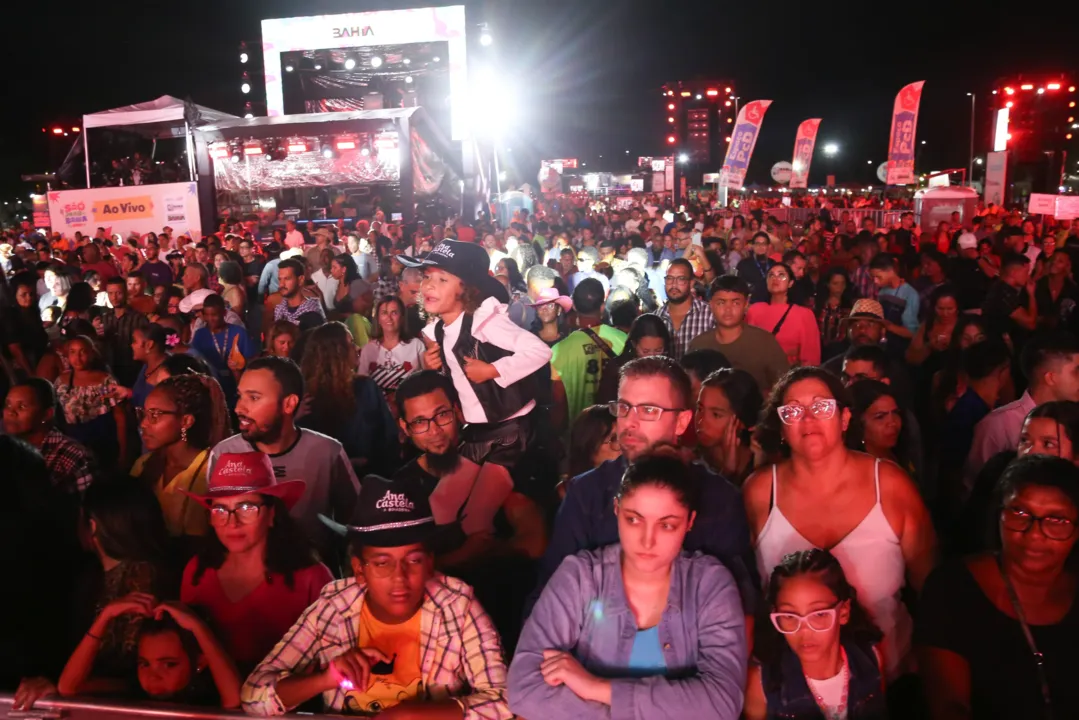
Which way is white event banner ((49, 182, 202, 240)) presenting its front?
toward the camera

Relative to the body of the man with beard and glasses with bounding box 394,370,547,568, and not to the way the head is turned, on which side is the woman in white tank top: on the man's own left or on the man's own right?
on the man's own left

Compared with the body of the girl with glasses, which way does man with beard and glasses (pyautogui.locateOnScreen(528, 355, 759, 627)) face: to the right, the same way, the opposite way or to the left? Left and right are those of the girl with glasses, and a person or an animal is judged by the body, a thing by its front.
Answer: the same way

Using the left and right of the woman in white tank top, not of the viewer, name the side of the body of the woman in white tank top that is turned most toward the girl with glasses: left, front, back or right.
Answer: front

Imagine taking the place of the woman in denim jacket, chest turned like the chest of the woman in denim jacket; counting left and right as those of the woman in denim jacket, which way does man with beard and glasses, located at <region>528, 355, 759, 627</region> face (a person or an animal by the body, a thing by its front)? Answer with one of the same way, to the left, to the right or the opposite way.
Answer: the same way

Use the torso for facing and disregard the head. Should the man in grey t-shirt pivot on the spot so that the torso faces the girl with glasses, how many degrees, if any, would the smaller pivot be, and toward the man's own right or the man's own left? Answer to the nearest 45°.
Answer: approximately 90° to the man's own left

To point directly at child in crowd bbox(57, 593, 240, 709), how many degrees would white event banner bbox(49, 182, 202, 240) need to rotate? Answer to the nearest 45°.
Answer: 0° — it already faces them

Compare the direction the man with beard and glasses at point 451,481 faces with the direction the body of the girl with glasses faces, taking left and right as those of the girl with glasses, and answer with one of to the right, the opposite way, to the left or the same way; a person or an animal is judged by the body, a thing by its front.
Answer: the same way

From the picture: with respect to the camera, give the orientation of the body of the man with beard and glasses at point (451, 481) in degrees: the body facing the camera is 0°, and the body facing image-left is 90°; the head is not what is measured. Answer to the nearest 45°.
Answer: approximately 0°

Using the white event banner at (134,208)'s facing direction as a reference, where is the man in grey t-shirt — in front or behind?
in front

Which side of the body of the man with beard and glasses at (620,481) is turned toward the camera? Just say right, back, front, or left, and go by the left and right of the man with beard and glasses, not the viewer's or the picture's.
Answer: front

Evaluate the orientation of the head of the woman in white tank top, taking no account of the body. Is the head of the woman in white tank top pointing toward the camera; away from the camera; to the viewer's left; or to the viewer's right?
toward the camera

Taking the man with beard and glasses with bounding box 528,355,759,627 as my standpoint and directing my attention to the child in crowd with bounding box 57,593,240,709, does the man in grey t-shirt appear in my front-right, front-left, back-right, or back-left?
front-right

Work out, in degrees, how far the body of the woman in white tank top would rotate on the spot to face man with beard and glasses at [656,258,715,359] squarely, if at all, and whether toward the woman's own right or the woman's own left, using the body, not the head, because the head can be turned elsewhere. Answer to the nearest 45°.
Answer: approximately 180°

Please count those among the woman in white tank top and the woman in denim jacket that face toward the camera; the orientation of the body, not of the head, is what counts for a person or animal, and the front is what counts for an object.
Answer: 2
